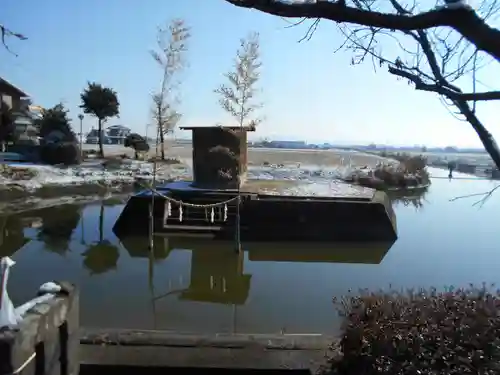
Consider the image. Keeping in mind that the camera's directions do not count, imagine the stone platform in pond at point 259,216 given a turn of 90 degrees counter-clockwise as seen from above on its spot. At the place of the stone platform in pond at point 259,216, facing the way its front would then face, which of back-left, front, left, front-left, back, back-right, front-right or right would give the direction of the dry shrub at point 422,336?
right

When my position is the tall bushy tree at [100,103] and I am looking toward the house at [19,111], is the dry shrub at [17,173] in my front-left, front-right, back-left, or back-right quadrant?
back-left

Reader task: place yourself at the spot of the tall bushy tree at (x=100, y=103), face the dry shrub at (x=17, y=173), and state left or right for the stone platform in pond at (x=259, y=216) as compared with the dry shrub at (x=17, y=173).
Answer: left

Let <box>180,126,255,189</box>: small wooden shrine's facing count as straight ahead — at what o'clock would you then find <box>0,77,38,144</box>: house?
The house is roughly at 5 o'clock from the small wooden shrine.

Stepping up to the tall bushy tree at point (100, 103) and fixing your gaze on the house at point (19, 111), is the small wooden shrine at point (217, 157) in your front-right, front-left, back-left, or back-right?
back-left

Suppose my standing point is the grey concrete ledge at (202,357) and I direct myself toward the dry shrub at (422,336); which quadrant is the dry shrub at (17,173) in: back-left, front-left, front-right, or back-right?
back-left

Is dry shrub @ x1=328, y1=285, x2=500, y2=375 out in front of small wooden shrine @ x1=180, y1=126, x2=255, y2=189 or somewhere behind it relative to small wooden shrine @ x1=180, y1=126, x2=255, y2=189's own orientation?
in front

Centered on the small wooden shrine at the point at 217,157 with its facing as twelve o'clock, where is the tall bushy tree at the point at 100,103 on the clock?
The tall bushy tree is roughly at 5 o'clock from the small wooden shrine.

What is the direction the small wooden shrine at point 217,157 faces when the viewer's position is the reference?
facing the viewer

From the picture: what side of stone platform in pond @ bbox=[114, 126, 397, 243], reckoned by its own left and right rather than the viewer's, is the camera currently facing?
front

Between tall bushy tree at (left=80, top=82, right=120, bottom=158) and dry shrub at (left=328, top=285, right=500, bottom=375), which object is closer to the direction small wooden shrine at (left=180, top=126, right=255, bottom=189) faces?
the dry shrub

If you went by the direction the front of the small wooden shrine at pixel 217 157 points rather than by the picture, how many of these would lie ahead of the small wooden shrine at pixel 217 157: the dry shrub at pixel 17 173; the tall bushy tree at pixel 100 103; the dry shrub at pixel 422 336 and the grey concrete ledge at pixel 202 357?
2

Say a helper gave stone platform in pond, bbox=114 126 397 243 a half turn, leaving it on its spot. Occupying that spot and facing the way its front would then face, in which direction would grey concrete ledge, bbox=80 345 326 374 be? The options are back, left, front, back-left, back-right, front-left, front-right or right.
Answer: back

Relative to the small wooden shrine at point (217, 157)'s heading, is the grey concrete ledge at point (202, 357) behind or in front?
in front

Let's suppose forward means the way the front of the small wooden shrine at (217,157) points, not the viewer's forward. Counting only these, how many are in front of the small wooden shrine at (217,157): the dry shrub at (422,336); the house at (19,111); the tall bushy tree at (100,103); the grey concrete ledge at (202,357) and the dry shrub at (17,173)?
2

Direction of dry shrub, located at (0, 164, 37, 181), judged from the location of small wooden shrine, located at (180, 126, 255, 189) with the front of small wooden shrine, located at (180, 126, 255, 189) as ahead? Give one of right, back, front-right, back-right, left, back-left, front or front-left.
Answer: back-right

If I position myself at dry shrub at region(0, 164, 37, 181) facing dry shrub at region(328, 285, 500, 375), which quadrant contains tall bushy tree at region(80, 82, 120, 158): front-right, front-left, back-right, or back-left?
back-left
